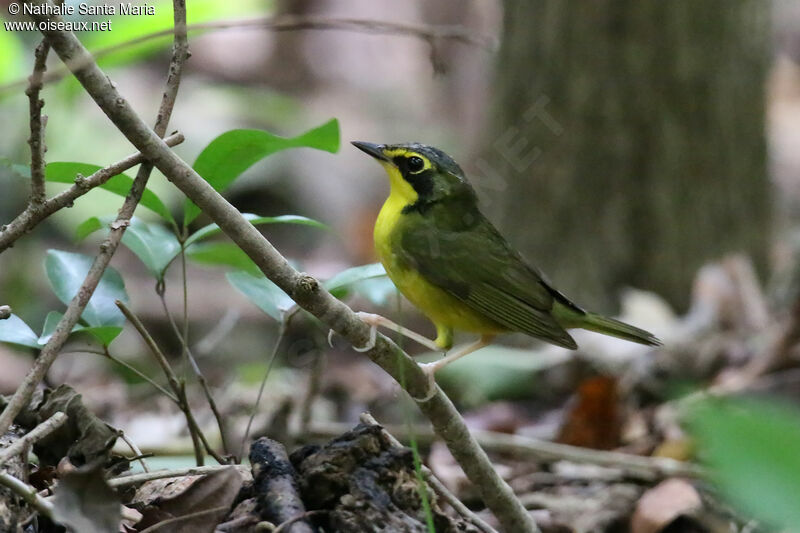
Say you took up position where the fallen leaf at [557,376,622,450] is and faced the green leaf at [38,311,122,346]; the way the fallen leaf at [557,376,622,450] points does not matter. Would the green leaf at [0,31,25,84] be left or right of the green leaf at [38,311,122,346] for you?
right

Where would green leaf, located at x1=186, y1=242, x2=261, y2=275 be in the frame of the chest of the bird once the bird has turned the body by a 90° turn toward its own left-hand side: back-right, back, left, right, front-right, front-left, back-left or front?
front-right

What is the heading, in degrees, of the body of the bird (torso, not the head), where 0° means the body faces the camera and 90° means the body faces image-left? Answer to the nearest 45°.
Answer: approximately 90°

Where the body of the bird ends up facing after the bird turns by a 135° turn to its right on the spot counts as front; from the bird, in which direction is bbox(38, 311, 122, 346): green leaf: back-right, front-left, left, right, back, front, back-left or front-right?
back

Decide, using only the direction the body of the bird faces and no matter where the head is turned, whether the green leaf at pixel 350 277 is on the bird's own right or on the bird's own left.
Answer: on the bird's own right

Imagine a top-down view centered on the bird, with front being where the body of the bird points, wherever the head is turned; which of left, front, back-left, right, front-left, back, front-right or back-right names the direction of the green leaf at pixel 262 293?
front-left

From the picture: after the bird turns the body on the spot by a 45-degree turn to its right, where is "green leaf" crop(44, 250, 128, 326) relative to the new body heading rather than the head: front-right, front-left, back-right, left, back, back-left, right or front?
left
